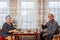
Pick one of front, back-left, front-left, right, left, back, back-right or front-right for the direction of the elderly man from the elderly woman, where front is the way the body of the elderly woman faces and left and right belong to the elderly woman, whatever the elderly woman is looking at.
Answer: front-left

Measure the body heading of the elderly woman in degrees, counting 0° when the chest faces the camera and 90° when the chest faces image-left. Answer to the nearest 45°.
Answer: approximately 315°

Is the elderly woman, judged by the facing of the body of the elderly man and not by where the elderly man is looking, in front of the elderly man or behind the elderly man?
in front

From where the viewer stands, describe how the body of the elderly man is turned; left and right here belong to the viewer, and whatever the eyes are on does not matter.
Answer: facing the viewer and to the left of the viewer

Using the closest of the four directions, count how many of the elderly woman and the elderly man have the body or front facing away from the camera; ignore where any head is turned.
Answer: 0
